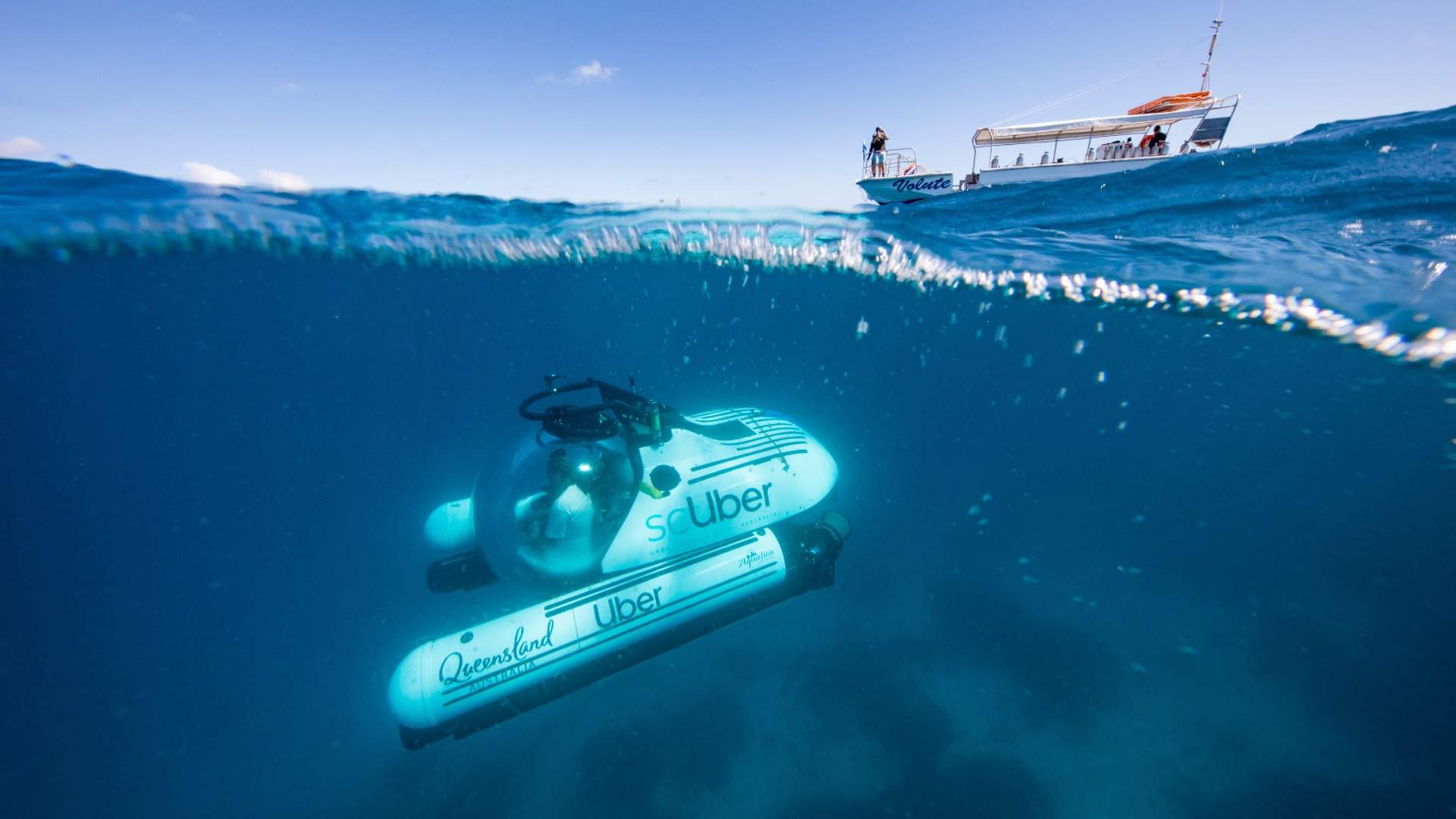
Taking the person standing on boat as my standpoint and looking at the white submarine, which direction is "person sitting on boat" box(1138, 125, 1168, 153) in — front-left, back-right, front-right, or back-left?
back-left

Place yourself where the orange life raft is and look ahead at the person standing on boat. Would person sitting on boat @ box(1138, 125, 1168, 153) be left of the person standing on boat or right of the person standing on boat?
left

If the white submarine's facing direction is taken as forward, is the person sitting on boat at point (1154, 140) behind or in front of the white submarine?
behind

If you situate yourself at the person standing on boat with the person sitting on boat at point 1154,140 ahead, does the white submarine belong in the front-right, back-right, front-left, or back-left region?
back-right

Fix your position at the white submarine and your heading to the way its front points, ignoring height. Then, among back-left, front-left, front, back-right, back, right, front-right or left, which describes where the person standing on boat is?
back

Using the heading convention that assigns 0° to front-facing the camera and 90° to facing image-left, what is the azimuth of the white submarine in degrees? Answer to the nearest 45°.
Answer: approximately 45°

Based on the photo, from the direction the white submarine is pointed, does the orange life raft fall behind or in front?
behind
